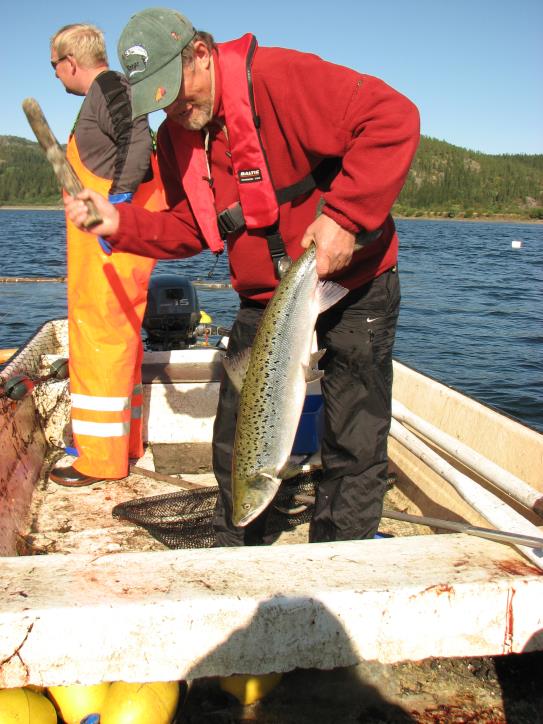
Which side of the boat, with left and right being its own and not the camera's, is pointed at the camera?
front

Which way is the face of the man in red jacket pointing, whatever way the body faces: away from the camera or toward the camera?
toward the camera

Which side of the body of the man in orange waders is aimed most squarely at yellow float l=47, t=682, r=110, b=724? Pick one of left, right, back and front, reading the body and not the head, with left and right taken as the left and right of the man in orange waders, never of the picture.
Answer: left

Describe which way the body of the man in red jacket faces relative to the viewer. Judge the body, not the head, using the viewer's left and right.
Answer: facing the viewer and to the left of the viewer

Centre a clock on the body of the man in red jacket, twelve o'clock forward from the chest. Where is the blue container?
The blue container is roughly at 5 o'clock from the man in red jacket.

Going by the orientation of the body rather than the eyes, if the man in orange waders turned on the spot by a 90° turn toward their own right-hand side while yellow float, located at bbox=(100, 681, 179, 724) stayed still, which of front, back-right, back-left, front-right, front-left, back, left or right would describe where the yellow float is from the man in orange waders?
back

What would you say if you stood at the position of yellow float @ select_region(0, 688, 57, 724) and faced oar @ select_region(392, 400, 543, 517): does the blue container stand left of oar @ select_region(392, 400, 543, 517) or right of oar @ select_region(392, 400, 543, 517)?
left

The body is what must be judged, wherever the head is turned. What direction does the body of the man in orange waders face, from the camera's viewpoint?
to the viewer's left
